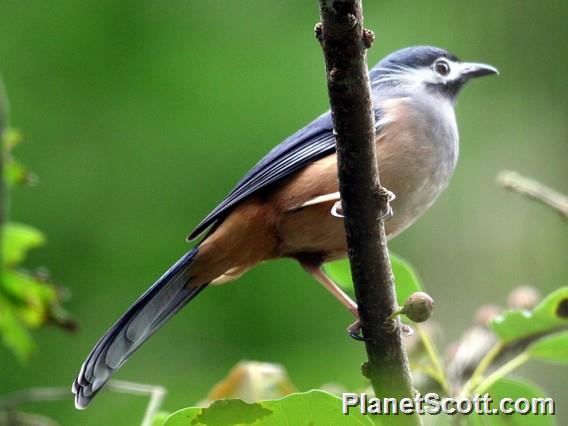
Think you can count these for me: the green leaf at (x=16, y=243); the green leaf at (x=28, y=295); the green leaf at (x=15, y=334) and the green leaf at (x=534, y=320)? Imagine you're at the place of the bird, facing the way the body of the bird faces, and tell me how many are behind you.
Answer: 3

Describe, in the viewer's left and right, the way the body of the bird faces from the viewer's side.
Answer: facing to the right of the viewer

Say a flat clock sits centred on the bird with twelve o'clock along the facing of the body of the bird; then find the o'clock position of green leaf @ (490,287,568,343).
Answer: The green leaf is roughly at 1 o'clock from the bird.

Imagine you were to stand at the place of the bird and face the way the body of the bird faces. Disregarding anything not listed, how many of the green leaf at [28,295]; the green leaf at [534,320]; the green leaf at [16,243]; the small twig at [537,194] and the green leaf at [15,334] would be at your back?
3

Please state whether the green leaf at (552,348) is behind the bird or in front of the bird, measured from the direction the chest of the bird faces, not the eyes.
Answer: in front

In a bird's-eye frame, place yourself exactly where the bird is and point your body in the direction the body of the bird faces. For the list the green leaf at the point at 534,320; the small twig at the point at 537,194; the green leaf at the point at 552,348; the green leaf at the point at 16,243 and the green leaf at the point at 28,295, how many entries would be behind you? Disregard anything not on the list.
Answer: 2

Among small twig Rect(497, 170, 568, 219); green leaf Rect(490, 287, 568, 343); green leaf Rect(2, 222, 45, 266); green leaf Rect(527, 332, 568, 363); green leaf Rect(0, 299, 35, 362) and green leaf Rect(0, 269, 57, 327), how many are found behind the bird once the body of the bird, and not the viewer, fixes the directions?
3

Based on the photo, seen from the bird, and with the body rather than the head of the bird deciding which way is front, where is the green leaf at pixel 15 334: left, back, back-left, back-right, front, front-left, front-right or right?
back

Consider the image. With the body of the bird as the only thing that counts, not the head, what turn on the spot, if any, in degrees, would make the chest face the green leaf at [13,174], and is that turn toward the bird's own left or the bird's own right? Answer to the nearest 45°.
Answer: approximately 135° to the bird's own right

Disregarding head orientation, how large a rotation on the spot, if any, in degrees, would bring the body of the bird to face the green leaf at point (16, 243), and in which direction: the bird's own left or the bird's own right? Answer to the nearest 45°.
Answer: approximately 180°
